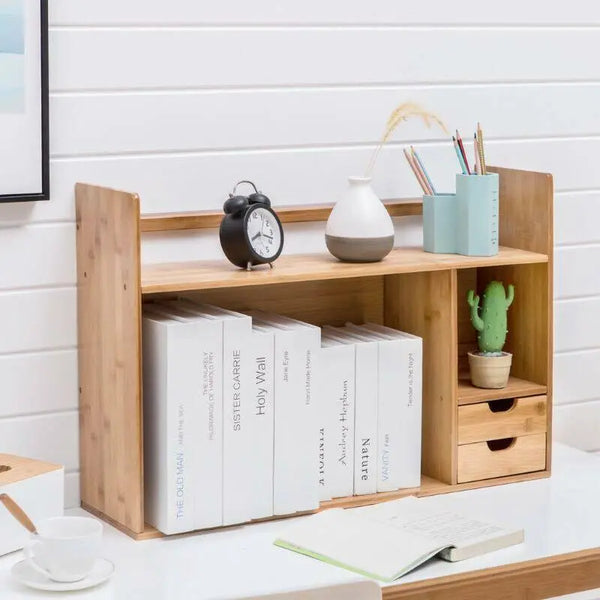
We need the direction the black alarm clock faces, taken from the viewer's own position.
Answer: facing the viewer and to the right of the viewer

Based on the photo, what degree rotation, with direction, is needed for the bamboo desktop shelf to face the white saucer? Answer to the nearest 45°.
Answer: approximately 90° to its right
